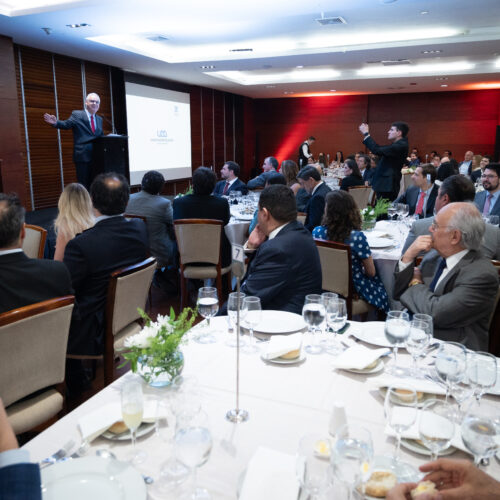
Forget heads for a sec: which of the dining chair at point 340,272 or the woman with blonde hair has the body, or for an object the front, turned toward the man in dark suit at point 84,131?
the woman with blonde hair

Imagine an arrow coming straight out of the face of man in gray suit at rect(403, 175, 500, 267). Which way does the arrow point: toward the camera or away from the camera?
away from the camera

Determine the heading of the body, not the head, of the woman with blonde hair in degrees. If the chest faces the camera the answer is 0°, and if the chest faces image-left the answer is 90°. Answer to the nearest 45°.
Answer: approximately 180°

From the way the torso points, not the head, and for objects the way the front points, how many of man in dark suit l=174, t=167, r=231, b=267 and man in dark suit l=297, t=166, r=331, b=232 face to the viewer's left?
1

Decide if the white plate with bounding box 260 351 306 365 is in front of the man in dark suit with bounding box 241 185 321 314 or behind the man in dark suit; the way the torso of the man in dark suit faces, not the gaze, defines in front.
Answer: behind

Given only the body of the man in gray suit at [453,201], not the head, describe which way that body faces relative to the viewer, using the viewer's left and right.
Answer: facing away from the viewer and to the left of the viewer

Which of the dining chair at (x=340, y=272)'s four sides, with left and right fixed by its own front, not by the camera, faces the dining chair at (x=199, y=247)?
left

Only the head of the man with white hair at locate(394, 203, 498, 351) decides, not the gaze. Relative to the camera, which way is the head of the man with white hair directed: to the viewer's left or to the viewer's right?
to the viewer's left

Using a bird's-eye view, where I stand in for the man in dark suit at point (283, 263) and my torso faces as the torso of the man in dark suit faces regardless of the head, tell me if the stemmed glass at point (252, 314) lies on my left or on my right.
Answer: on my left

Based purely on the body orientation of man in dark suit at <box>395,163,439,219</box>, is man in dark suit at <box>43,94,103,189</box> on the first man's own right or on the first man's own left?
on the first man's own right

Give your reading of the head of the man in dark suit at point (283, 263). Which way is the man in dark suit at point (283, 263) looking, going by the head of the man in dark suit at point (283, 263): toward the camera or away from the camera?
away from the camera

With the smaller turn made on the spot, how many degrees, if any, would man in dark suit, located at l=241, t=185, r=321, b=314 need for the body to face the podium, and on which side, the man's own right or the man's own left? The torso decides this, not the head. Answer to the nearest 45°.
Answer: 0° — they already face it
